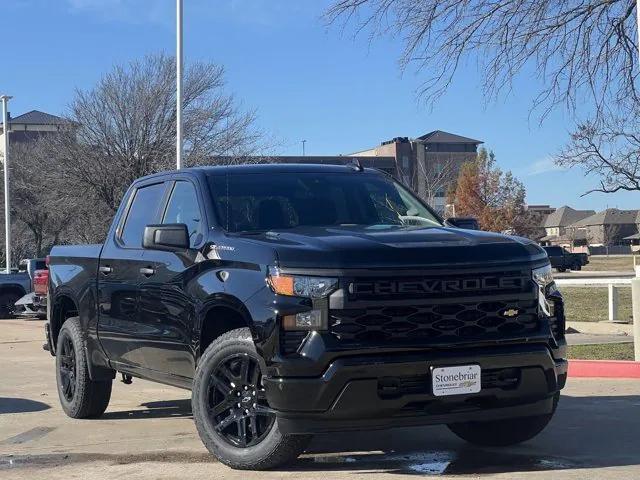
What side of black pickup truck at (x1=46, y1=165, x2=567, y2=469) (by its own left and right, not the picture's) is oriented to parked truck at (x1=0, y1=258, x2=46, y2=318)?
back

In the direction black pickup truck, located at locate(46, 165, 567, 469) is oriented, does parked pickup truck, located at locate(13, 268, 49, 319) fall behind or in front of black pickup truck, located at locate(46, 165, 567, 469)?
behind

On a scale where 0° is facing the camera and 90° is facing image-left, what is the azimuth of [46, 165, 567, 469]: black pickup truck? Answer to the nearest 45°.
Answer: approximately 315°
